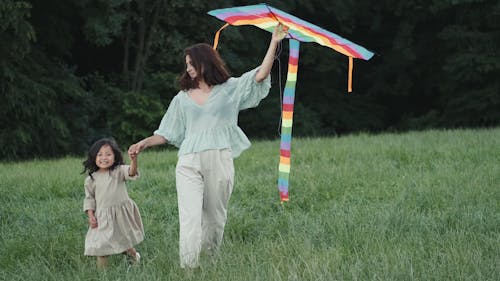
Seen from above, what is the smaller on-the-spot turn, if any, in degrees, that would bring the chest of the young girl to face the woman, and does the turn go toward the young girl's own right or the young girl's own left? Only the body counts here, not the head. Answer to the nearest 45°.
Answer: approximately 45° to the young girl's own left

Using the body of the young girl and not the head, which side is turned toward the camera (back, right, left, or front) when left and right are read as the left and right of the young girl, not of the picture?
front

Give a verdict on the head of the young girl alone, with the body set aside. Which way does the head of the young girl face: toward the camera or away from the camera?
toward the camera
